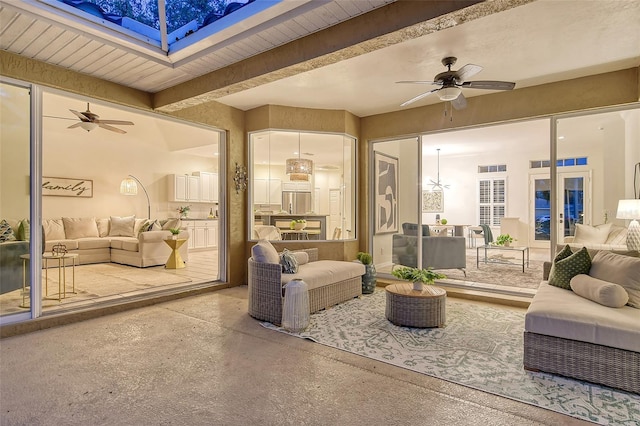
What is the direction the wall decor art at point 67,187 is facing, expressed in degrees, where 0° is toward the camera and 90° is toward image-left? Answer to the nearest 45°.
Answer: approximately 0°

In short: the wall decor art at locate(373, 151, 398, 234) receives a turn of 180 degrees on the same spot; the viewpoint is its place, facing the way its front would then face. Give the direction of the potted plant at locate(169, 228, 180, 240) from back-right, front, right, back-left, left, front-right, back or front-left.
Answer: front-left

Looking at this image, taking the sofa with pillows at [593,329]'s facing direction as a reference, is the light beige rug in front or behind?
in front

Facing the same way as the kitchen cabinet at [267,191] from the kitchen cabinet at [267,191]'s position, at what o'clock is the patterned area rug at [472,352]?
The patterned area rug is roughly at 11 o'clock from the kitchen cabinet.

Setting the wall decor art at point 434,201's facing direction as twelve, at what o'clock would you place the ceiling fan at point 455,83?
The ceiling fan is roughly at 12 o'clock from the wall decor art.

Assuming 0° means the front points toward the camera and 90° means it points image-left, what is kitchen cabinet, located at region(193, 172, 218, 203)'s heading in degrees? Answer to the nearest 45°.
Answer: approximately 0°

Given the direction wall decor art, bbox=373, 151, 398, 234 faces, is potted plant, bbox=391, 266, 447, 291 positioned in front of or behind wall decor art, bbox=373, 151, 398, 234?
in front
